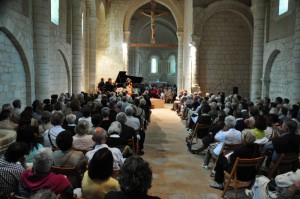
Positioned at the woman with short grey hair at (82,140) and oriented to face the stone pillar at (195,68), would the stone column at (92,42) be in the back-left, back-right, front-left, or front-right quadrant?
front-left

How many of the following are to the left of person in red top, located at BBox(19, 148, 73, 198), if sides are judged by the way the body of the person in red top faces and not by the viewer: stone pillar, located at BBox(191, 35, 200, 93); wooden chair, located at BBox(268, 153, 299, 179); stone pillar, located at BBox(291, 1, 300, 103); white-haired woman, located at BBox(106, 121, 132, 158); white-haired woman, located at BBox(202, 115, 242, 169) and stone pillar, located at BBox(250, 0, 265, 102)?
0

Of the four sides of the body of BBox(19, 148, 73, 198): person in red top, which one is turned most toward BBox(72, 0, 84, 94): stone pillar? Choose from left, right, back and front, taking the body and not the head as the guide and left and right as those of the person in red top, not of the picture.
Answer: front

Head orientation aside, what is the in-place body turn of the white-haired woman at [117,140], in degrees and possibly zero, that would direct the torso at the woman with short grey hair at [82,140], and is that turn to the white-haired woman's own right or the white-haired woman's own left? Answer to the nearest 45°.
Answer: approximately 135° to the white-haired woman's own left

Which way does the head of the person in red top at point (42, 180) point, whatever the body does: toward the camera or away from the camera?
away from the camera

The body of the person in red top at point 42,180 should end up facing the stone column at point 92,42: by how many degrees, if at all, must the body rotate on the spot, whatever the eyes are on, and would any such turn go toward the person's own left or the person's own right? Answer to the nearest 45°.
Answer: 0° — they already face it

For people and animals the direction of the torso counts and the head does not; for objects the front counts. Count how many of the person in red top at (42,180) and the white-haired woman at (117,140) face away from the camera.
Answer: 2

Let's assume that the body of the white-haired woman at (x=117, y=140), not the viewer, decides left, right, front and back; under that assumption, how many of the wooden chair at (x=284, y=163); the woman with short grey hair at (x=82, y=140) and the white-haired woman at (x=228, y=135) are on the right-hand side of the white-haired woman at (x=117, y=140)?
2

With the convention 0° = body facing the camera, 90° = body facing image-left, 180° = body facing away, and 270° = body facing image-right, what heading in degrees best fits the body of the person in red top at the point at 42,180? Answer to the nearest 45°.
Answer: approximately 180°

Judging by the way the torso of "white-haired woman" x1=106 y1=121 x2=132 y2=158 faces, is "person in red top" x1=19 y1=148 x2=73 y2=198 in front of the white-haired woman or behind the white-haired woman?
behind

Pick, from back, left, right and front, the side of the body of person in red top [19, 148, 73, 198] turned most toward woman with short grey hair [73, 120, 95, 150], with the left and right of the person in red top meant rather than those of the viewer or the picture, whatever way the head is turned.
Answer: front

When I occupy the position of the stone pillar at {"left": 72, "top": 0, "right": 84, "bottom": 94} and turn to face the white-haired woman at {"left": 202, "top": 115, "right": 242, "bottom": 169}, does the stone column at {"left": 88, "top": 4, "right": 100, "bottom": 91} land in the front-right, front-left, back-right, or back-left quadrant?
back-left

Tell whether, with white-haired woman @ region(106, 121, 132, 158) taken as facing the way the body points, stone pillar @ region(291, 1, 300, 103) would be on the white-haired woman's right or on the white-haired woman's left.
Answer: on the white-haired woman's right

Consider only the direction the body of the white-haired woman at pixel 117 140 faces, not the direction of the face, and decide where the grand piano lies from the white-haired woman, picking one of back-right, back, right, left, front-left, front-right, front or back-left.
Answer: front

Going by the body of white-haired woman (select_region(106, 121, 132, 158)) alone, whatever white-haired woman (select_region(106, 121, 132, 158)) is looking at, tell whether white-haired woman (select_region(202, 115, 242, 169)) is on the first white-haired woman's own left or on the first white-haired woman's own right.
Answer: on the first white-haired woman's own right

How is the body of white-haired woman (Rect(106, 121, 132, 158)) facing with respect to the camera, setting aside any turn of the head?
away from the camera

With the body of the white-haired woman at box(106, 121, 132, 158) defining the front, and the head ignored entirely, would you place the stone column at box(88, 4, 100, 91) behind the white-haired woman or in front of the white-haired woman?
in front

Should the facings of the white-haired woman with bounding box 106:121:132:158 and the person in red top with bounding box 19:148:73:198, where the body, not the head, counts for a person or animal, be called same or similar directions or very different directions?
same or similar directions
